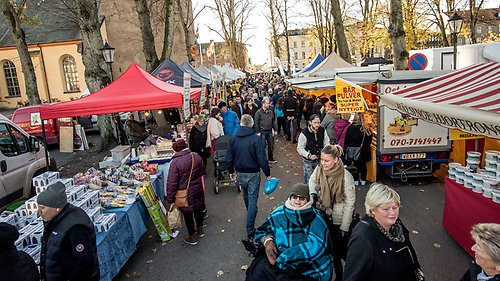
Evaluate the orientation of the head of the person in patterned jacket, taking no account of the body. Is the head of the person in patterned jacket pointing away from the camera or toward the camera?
toward the camera

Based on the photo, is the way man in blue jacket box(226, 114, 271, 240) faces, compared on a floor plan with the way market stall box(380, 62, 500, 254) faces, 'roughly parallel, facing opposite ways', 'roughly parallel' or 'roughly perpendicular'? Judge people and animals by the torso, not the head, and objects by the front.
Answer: roughly perpendicular

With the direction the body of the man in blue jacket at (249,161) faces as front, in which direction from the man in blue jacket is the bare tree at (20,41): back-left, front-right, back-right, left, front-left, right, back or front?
front-left

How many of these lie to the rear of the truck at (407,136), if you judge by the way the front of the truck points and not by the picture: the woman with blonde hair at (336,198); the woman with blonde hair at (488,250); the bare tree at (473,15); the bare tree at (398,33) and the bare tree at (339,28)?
2

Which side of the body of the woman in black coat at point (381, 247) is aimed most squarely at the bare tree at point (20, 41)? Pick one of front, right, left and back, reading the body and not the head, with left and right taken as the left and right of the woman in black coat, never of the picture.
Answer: back

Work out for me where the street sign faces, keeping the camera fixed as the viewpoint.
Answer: facing the viewer

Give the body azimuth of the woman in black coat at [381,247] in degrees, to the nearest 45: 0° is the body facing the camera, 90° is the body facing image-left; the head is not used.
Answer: approximately 315°

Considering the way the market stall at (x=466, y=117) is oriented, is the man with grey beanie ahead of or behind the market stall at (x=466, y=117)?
ahead

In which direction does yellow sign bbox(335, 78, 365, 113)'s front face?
toward the camera
